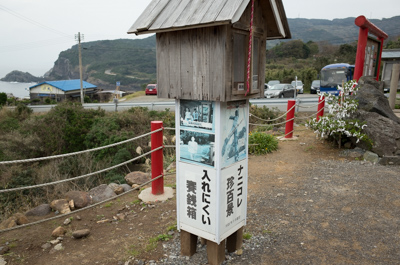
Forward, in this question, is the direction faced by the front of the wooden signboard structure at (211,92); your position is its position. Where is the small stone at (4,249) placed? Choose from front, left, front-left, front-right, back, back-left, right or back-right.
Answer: back-right

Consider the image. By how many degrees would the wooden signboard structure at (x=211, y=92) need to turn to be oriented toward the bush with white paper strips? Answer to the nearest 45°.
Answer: approximately 90° to its left

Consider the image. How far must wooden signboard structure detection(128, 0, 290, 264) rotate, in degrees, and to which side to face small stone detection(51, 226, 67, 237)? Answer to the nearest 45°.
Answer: approximately 135° to its right

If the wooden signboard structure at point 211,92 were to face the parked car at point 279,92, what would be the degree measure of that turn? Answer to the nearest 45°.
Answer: approximately 135° to its left

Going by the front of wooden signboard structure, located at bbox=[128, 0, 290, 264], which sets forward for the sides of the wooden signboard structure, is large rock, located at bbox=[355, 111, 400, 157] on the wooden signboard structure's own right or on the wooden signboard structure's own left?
on the wooden signboard structure's own left

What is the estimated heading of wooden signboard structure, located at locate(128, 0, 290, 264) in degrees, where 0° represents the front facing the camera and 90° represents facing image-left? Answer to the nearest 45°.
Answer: approximately 315°

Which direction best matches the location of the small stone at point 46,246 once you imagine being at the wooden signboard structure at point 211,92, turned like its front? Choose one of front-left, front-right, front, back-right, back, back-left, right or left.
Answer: back-right

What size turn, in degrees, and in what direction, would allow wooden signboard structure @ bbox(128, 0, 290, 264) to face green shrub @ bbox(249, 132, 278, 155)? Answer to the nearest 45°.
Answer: approximately 135° to its left

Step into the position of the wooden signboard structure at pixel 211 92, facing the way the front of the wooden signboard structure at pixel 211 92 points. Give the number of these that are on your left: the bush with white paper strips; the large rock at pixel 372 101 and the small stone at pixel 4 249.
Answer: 2

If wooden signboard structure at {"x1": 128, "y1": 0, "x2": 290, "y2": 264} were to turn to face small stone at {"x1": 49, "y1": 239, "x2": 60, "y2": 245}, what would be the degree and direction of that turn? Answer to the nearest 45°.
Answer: approximately 135° to its right
